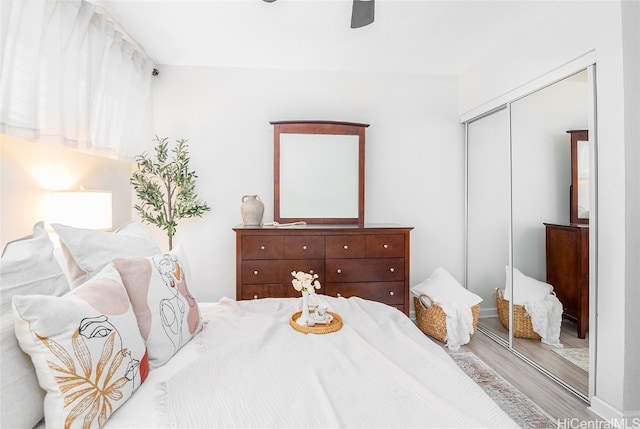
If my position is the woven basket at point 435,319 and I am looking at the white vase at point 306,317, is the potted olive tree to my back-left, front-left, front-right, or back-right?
front-right

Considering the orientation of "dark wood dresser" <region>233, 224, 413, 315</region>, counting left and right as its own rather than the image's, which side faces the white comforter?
front

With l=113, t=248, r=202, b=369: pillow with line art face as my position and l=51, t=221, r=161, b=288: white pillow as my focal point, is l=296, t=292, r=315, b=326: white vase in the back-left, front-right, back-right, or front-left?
back-right

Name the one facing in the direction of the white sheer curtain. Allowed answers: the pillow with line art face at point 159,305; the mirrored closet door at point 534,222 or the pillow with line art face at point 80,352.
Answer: the mirrored closet door

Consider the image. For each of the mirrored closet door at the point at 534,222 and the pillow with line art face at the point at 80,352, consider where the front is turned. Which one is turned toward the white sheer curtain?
the mirrored closet door

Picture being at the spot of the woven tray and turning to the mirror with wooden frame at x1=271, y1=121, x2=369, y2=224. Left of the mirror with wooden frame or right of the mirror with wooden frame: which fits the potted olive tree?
left

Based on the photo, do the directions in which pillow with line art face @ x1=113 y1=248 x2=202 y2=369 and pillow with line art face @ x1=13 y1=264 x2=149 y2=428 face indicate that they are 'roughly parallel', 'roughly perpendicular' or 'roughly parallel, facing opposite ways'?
roughly parallel

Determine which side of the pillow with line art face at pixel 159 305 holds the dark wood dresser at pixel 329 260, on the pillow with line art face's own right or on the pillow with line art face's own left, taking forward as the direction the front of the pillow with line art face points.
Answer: on the pillow with line art face's own left

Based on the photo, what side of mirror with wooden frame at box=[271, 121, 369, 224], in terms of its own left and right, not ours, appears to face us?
front

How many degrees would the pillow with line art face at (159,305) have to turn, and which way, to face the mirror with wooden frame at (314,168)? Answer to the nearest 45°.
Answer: approximately 90° to its left

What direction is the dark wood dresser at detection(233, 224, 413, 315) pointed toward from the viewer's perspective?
toward the camera

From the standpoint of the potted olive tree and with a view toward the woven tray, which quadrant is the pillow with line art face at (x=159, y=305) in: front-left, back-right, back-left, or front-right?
front-right

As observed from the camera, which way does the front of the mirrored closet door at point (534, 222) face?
facing the viewer and to the left of the viewer

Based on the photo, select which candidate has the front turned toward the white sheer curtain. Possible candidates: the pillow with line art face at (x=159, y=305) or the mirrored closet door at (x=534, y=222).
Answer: the mirrored closet door

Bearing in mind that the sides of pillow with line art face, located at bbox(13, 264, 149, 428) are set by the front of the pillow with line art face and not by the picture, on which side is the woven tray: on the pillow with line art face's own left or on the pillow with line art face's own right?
on the pillow with line art face's own left
